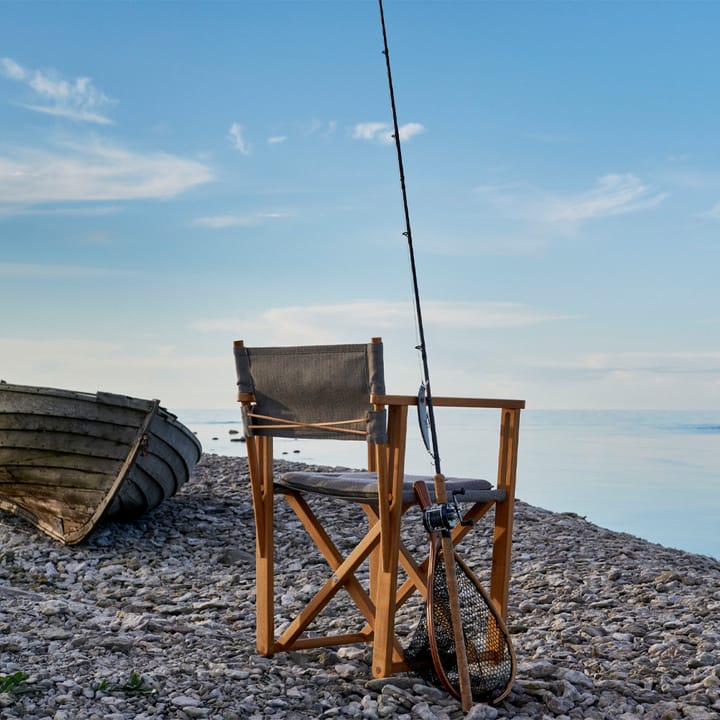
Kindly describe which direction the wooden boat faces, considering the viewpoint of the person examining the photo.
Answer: facing the viewer and to the right of the viewer

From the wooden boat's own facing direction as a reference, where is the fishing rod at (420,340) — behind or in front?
in front

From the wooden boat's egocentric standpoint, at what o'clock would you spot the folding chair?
The folding chair is roughly at 1 o'clock from the wooden boat.
